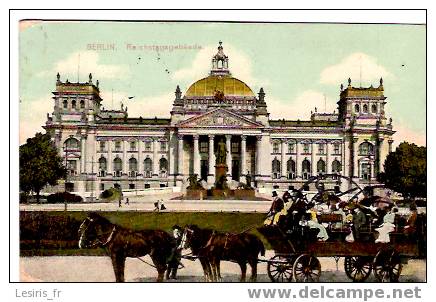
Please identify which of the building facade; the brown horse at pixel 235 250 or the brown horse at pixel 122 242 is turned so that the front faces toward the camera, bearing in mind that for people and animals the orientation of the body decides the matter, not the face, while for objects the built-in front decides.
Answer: the building facade

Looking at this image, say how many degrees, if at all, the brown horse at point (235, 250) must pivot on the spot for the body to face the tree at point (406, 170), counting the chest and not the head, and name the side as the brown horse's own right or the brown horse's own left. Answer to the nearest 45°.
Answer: approximately 135° to the brown horse's own right

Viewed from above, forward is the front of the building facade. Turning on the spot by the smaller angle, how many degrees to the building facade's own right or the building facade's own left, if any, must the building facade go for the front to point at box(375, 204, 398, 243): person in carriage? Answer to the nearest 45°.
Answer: approximately 45° to the building facade's own left

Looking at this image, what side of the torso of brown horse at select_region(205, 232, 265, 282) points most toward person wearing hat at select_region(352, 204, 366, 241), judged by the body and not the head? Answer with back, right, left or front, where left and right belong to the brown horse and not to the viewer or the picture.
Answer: back

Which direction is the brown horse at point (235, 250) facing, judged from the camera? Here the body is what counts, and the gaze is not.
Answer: to the viewer's left

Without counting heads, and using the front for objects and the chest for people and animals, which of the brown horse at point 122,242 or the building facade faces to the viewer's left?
the brown horse

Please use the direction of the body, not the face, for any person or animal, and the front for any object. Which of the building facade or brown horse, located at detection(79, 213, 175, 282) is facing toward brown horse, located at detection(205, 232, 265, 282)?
the building facade

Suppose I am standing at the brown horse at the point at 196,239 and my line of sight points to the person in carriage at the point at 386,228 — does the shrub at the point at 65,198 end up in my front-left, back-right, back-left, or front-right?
back-left

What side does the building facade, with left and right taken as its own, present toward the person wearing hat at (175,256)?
front

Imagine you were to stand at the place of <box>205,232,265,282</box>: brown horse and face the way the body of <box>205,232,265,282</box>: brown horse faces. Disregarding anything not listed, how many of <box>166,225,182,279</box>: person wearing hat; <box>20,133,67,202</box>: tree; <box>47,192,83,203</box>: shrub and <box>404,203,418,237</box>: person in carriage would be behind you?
1

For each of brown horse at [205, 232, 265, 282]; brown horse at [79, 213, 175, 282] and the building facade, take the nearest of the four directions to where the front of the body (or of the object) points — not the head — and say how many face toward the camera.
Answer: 1

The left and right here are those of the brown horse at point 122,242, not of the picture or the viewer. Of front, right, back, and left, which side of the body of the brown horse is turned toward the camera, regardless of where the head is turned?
left

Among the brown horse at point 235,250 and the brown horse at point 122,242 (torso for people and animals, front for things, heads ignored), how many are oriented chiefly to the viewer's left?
2

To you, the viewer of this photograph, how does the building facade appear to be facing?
facing the viewer

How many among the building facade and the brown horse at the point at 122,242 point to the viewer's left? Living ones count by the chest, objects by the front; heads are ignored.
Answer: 1

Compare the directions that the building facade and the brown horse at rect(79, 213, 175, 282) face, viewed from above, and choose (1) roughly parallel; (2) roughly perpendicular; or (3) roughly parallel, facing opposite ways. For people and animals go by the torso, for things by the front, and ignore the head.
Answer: roughly perpendicular

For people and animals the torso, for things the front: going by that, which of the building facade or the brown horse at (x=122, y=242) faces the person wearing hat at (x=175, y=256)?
the building facade
